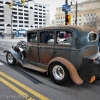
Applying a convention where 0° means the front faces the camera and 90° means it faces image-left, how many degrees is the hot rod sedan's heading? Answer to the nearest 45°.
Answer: approximately 135°
